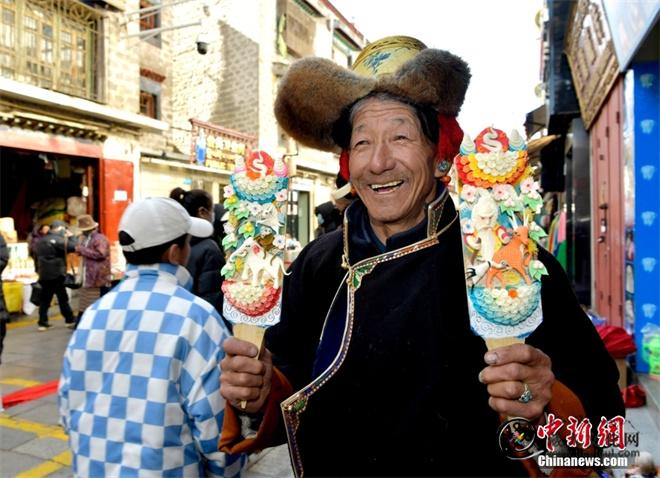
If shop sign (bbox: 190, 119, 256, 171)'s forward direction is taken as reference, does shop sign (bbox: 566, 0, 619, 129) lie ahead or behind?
ahead

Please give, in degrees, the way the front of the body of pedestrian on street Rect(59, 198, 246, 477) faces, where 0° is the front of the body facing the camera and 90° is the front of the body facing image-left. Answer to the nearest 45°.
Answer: approximately 225°

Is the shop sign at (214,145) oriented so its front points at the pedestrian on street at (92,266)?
no

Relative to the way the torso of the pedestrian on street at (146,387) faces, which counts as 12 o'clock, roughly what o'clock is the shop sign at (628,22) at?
The shop sign is roughly at 1 o'clock from the pedestrian on street.

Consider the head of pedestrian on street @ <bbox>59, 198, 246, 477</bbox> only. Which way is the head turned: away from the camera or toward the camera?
away from the camera

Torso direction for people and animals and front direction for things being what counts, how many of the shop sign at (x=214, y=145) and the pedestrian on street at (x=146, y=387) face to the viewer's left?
0

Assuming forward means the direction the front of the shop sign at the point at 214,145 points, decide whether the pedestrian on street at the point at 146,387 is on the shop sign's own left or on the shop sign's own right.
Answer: on the shop sign's own right

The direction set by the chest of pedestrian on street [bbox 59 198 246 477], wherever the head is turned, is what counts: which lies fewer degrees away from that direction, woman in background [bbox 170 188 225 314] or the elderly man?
the woman in background

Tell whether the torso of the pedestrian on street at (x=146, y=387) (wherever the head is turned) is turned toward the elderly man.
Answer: no

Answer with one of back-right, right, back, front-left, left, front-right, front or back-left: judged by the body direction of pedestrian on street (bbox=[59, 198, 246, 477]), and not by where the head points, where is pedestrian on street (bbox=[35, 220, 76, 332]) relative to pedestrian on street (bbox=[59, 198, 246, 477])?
front-left

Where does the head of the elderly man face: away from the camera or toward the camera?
toward the camera

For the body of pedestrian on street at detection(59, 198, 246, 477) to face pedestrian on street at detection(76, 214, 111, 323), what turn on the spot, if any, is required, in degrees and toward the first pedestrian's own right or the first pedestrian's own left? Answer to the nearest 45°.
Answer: approximately 45° to the first pedestrian's own left

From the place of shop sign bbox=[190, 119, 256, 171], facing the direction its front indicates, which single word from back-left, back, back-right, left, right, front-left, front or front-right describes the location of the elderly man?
front-right

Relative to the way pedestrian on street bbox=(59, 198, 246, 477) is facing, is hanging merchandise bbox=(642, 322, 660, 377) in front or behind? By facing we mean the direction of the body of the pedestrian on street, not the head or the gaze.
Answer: in front

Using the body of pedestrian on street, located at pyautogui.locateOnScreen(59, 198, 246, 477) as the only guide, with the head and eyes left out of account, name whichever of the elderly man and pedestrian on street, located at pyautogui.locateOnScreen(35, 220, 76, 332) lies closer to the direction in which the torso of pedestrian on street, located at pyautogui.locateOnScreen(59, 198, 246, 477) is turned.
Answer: the pedestrian on street
